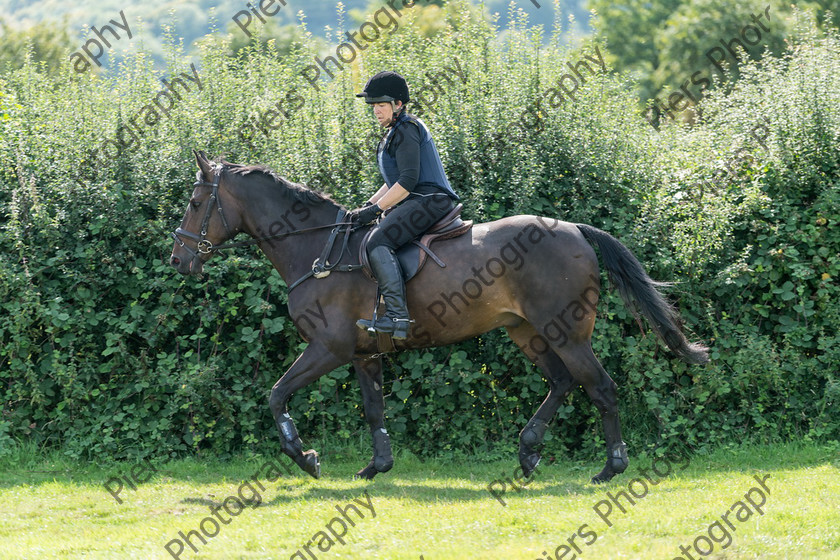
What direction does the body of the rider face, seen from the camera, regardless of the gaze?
to the viewer's left

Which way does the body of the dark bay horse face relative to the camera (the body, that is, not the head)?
to the viewer's left
